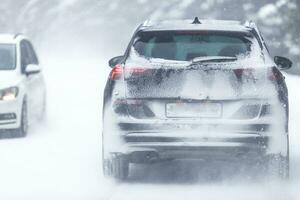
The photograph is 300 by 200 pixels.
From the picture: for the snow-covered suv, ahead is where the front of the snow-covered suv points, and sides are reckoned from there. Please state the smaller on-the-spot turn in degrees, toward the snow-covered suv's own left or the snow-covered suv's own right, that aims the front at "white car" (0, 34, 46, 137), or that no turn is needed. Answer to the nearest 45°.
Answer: approximately 45° to the snow-covered suv's own left

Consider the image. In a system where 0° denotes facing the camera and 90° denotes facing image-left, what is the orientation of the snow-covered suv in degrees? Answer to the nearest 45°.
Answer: approximately 180°
